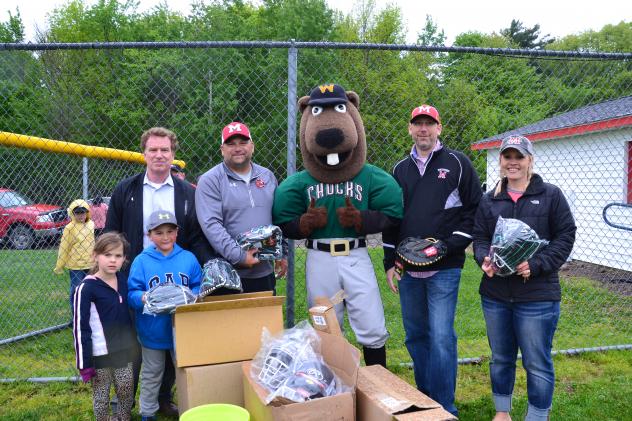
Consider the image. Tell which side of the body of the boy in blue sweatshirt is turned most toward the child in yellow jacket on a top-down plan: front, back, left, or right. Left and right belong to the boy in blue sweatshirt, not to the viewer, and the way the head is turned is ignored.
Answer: back

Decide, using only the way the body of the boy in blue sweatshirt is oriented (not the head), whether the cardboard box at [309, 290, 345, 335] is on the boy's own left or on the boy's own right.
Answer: on the boy's own left

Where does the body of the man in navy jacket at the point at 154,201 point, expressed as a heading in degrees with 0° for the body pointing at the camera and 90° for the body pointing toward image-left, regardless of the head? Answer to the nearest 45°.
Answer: approximately 0°

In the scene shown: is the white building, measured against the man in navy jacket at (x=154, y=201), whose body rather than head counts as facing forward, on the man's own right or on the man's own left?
on the man's own left

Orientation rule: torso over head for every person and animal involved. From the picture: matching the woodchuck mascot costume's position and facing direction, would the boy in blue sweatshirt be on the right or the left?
on its right

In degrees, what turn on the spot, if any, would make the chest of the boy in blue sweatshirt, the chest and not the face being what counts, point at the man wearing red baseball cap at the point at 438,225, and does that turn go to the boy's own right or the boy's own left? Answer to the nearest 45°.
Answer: approximately 90° to the boy's own left

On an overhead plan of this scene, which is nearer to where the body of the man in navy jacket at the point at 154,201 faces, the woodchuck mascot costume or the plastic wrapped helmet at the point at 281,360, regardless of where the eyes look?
the plastic wrapped helmet

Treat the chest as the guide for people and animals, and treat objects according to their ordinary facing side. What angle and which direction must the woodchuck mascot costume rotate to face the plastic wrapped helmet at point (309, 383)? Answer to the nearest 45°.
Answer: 0° — it already faces it

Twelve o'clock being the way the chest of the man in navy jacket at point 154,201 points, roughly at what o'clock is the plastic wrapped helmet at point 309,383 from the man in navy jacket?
The plastic wrapped helmet is roughly at 11 o'clock from the man in navy jacket.

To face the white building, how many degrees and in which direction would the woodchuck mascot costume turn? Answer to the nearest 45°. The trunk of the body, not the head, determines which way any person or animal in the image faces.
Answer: approximately 135° to its left
